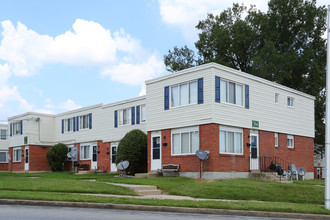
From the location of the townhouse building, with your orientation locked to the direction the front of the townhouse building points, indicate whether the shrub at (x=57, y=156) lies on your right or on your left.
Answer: on your right

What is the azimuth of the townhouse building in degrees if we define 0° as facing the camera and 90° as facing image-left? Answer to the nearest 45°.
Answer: approximately 45°

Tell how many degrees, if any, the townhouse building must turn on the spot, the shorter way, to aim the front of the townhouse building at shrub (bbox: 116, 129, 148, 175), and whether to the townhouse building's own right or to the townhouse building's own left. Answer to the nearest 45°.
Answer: approximately 90° to the townhouse building's own right

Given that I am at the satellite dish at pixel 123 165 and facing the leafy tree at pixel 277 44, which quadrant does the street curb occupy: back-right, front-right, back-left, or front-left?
back-right
